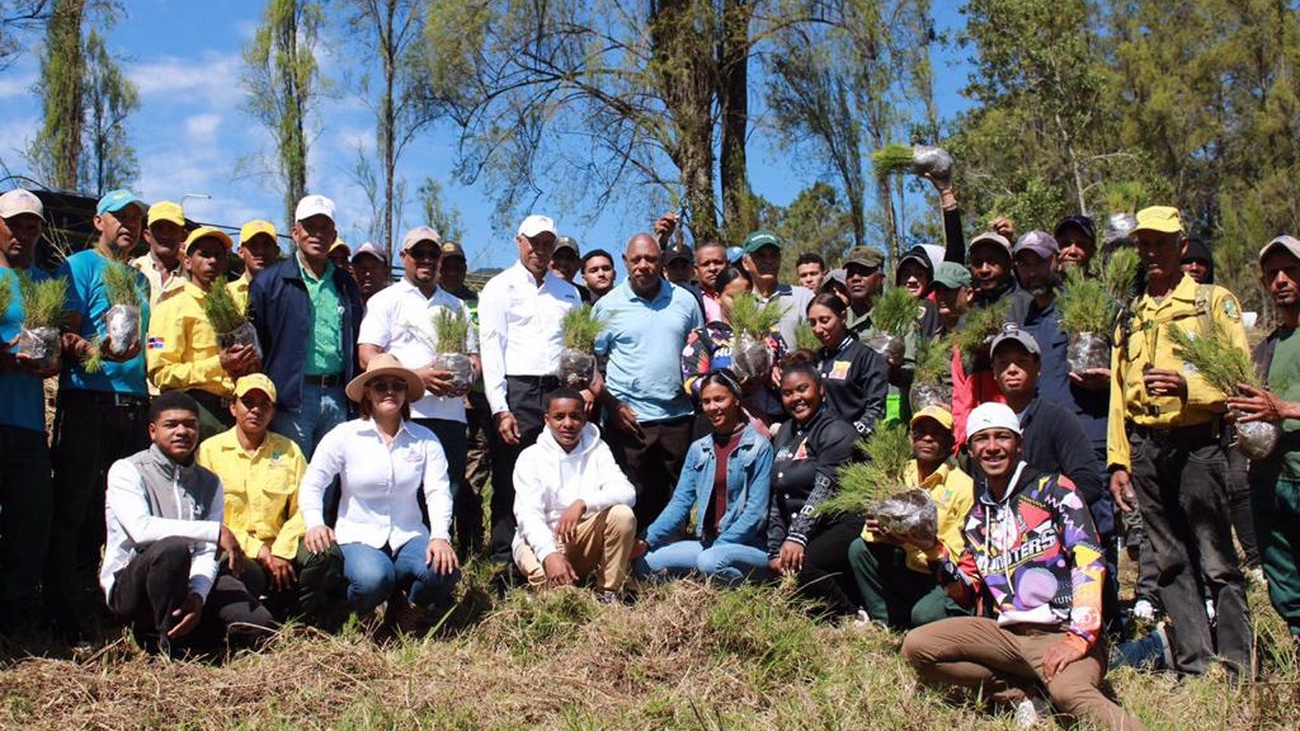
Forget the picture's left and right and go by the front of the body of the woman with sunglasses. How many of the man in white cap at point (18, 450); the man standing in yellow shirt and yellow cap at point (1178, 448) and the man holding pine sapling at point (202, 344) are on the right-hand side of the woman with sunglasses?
2

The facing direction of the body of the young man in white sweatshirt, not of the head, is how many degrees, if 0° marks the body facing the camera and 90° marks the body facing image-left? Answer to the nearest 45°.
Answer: approximately 0°

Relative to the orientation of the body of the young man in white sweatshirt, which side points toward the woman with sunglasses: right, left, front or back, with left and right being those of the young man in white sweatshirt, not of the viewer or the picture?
right

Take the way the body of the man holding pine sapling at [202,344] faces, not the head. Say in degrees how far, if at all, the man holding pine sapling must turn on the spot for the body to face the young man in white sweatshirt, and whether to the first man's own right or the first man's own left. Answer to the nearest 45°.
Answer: approximately 45° to the first man's own left

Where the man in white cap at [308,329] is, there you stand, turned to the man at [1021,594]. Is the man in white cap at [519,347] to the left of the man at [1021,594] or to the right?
left

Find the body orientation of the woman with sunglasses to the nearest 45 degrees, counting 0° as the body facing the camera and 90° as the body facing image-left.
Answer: approximately 0°

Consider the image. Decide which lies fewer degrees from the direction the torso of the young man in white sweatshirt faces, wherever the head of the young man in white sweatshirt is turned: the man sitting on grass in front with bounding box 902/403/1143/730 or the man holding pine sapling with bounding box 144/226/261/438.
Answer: the man sitting on grass in front

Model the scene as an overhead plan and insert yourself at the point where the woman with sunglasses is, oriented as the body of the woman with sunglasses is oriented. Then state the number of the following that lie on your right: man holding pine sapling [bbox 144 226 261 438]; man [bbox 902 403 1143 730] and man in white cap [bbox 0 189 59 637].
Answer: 2

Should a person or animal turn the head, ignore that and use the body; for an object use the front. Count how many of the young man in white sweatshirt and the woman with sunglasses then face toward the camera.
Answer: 2

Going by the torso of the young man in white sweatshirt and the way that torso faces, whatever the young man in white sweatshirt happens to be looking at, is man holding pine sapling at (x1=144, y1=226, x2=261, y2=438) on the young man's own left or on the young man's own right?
on the young man's own right
